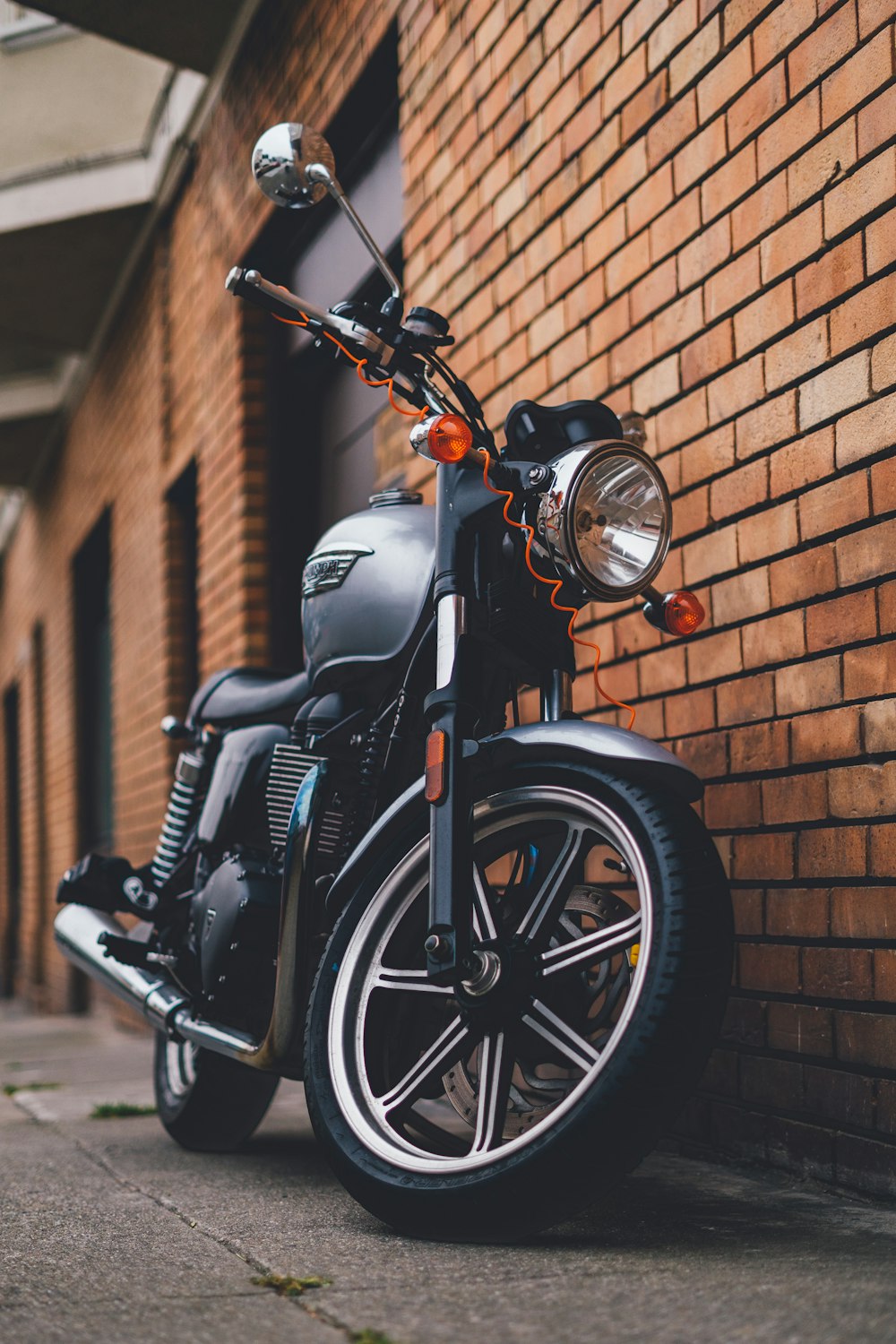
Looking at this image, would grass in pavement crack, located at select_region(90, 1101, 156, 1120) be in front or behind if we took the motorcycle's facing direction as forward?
behind

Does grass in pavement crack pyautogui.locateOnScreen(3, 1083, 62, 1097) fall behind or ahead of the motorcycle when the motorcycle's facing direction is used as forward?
behind

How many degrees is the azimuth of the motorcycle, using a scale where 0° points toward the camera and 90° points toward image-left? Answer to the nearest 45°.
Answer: approximately 315°
